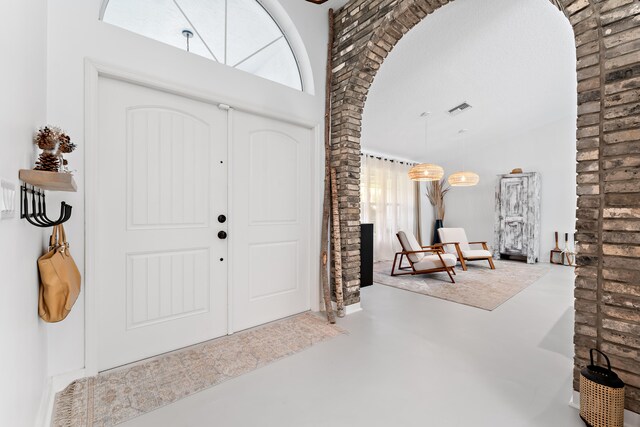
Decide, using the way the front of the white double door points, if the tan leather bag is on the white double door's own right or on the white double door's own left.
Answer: on the white double door's own right

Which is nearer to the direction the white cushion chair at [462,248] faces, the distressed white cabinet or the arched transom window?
the arched transom window

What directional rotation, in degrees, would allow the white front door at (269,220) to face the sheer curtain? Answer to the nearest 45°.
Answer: approximately 90° to its left

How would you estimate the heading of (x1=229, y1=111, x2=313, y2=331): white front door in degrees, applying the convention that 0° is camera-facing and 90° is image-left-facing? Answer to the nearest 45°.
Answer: approximately 315°

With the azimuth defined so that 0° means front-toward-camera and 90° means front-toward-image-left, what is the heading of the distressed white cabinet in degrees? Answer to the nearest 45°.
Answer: approximately 45°

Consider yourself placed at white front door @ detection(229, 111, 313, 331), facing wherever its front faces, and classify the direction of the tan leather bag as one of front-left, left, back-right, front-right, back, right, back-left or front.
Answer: right

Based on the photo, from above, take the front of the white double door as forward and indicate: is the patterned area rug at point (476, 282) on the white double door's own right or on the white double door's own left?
on the white double door's own left

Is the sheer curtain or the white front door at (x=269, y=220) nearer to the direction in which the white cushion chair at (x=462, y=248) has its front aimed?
the white front door

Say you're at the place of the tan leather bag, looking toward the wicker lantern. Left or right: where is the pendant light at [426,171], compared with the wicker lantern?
left
